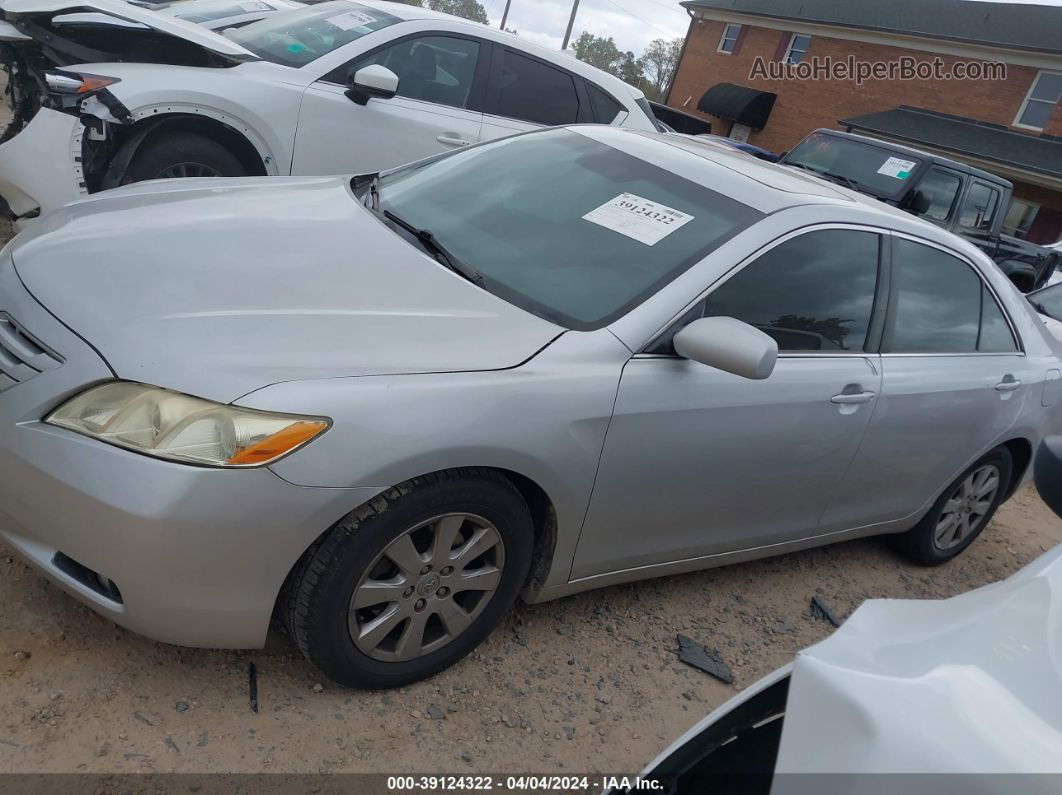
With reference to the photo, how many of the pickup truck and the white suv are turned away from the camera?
0

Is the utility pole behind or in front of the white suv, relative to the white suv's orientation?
behind

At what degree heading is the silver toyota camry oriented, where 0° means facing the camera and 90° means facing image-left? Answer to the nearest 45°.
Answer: approximately 45°

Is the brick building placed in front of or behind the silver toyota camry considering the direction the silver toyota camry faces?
behind

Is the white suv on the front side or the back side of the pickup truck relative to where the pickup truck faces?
on the front side

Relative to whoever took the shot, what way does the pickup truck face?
facing the viewer and to the left of the viewer

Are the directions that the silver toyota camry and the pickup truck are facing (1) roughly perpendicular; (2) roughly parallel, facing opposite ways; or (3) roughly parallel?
roughly parallel

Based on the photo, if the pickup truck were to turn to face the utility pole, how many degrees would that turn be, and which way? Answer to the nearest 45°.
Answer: approximately 90° to its right

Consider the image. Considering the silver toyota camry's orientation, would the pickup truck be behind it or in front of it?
behind

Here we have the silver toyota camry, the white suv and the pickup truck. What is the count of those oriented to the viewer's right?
0

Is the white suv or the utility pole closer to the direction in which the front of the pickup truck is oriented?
the white suv

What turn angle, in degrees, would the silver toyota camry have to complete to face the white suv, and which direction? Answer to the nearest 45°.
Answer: approximately 90° to its right

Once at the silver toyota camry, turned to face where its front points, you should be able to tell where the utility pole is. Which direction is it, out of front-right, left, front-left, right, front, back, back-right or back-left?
back-right
